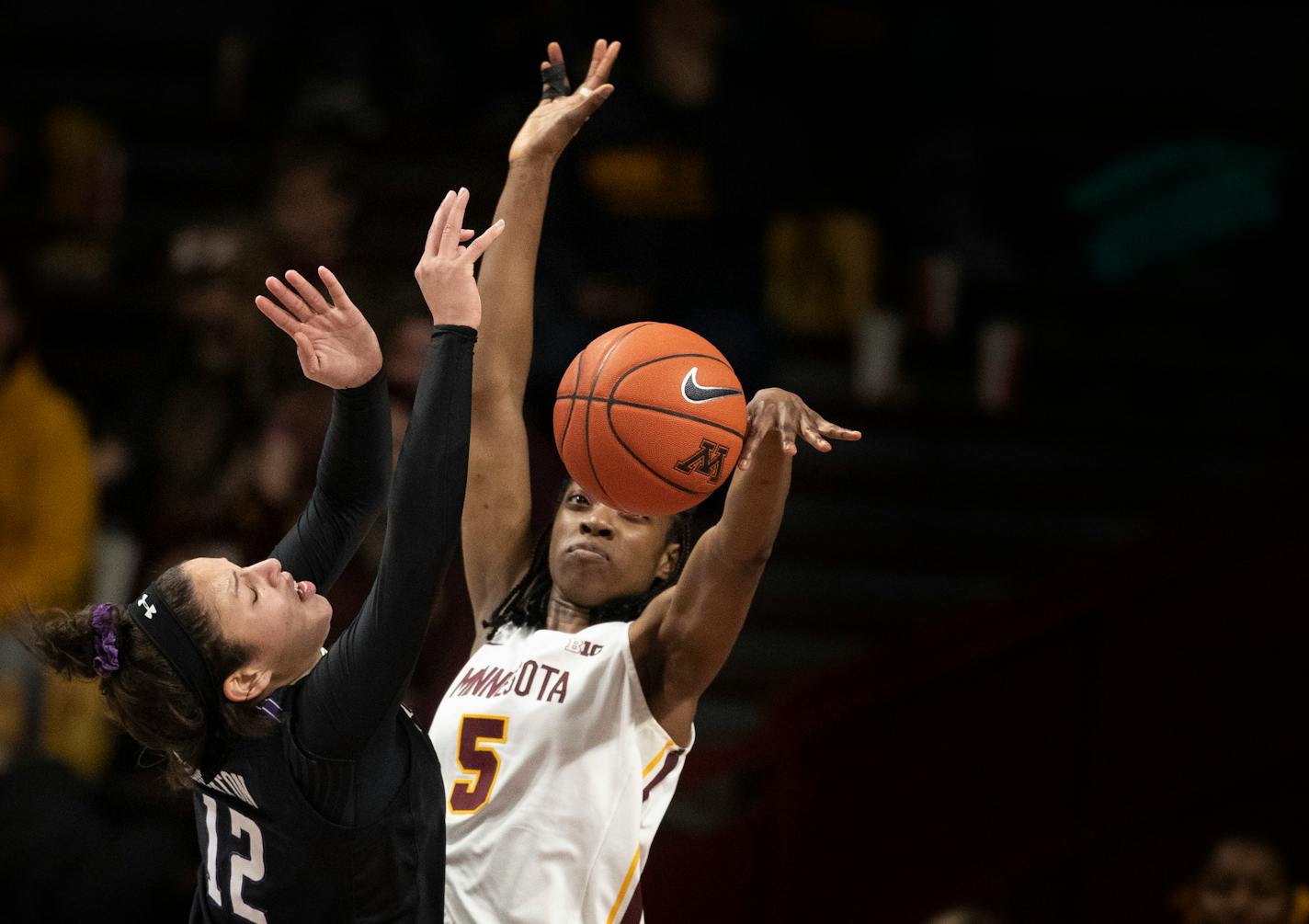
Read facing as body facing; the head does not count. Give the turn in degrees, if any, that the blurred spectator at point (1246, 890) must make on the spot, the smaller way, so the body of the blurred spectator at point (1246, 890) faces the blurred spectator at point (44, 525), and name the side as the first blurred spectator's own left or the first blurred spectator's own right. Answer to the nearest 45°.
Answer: approximately 90° to the first blurred spectator's own right

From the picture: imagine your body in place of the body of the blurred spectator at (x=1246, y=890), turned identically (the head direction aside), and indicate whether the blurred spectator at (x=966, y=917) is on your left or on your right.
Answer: on your right

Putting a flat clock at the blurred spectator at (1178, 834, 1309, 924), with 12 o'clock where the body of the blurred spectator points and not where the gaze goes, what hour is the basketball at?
The basketball is roughly at 1 o'clock from the blurred spectator.

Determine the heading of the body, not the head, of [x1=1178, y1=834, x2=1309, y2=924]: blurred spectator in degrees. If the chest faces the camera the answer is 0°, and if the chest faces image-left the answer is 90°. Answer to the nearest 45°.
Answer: approximately 0°

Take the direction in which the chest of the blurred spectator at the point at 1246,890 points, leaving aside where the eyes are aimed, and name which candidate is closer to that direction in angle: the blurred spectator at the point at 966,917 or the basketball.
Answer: the basketball

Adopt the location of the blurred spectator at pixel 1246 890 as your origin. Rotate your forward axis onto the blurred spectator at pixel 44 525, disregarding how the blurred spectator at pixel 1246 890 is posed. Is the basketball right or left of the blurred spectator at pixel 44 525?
left

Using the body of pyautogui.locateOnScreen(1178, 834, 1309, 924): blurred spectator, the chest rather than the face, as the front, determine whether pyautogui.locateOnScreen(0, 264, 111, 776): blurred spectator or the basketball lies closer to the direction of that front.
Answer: the basketball
